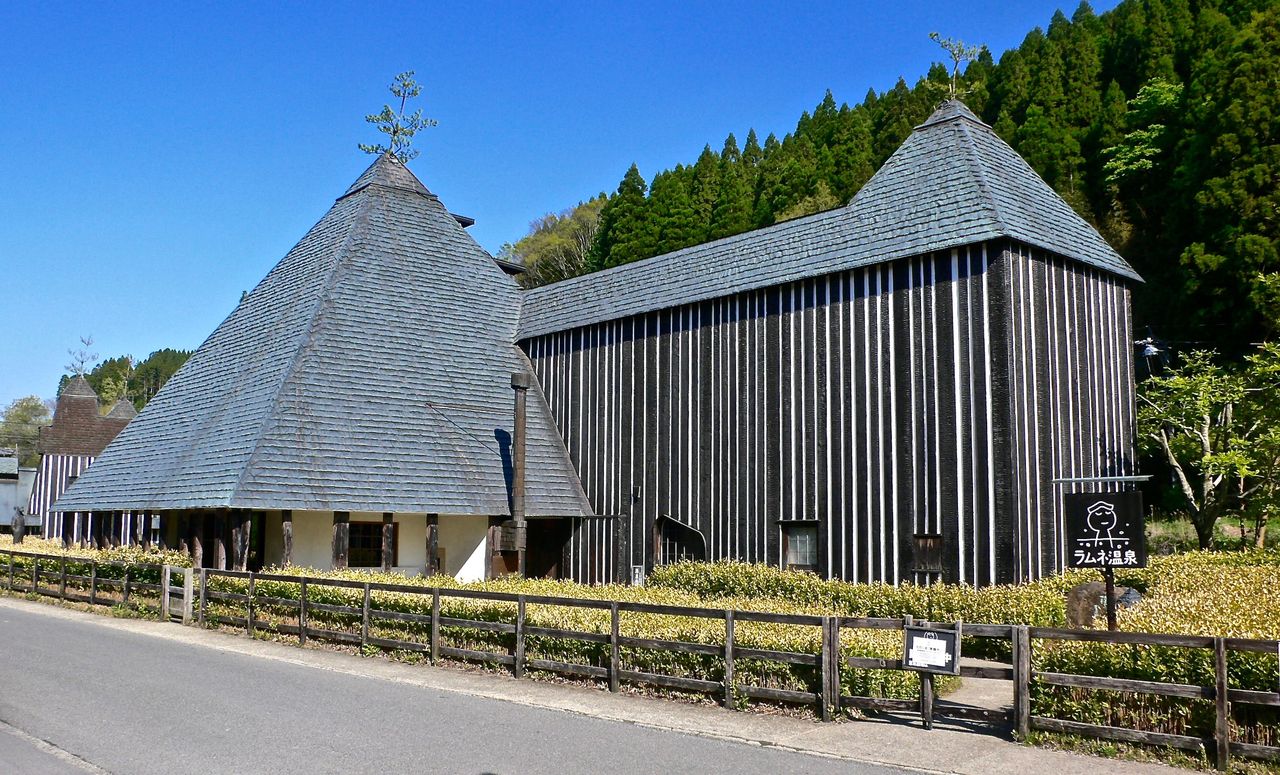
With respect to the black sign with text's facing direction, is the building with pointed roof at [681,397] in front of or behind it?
behind

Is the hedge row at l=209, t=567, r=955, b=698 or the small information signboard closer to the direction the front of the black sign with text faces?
the small information signboard

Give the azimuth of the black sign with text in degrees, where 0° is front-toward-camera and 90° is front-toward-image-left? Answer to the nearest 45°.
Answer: approximately 0°

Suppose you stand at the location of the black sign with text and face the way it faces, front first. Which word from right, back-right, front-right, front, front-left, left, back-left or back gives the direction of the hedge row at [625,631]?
right

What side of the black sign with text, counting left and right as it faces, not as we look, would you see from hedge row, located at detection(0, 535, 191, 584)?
right

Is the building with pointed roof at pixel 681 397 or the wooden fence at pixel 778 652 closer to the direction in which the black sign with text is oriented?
the wooden fence

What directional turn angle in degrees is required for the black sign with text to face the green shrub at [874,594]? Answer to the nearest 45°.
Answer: approximately 135° to its right

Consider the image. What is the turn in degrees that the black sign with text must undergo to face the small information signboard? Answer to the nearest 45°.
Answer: approximately 45° to its right
